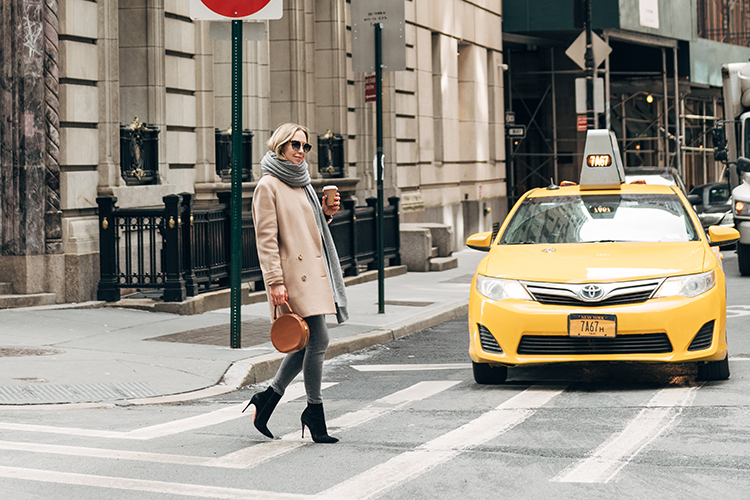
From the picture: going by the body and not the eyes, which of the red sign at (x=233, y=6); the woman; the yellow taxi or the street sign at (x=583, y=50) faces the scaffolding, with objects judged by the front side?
the street sign

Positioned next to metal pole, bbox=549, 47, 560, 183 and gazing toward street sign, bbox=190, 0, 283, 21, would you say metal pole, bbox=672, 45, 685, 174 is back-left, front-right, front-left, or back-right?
back-left

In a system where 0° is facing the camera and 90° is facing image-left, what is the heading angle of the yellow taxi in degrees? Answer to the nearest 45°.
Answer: approximately 0°

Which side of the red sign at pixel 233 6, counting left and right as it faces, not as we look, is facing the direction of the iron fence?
back

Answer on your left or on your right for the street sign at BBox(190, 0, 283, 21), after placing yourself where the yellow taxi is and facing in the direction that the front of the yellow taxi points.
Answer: on your right

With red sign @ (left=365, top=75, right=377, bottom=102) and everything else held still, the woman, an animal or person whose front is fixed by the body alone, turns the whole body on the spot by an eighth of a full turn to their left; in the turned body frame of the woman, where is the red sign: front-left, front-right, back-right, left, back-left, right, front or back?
left

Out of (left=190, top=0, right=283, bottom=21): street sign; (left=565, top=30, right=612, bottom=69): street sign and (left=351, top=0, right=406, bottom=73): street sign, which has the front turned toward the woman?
(left=190, top=0, right=283, bottom=21): street sign

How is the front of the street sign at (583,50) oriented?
away from the camera
